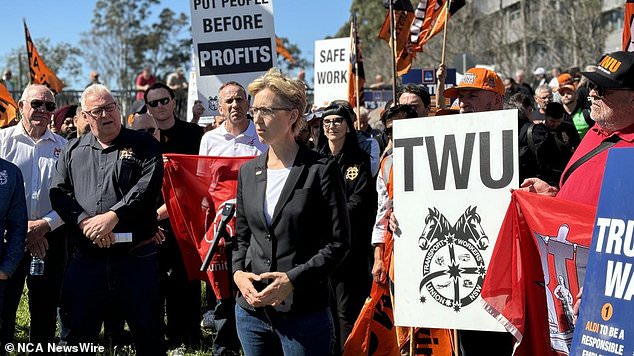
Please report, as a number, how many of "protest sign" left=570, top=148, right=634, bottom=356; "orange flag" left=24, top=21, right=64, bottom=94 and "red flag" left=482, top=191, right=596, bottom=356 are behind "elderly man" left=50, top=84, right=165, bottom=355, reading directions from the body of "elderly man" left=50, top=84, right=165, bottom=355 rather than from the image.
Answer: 1

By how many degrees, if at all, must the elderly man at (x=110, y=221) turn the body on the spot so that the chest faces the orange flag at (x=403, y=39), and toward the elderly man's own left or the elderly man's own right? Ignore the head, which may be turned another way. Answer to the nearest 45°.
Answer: approximately 135° to the elderly man's own left

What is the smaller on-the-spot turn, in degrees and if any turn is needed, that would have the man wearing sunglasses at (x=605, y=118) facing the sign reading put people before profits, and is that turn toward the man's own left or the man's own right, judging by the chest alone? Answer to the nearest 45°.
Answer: approximately 90° to the man's own right

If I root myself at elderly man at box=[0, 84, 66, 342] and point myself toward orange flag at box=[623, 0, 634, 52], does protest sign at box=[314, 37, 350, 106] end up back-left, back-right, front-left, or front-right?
front-left

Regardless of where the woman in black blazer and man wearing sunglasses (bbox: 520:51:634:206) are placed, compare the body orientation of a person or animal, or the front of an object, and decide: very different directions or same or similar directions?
same or similar directions

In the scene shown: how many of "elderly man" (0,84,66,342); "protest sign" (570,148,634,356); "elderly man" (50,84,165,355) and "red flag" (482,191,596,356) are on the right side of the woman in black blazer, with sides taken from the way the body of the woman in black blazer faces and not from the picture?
2

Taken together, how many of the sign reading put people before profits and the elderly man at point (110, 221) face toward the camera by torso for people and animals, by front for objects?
2

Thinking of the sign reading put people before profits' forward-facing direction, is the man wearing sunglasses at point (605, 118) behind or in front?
in front

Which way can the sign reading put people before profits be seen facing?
toward the camera

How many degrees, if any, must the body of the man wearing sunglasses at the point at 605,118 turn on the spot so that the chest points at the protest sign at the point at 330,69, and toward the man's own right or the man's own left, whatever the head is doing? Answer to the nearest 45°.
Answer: approximately 90° to the man's own right

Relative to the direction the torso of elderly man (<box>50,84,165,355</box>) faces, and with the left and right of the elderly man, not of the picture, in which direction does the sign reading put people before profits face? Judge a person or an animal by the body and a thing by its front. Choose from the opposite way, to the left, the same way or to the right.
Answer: the same way

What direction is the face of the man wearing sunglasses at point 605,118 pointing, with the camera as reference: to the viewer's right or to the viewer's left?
to the viewer's left

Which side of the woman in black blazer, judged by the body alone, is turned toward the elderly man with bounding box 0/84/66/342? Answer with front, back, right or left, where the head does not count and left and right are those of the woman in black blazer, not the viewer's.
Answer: right

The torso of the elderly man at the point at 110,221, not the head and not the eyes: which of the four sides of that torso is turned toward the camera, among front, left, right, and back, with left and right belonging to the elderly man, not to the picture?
front

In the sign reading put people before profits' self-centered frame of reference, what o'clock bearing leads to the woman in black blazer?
The woman in black blazer is roughly at 12 o'clock from the sign reading put people before profits.
